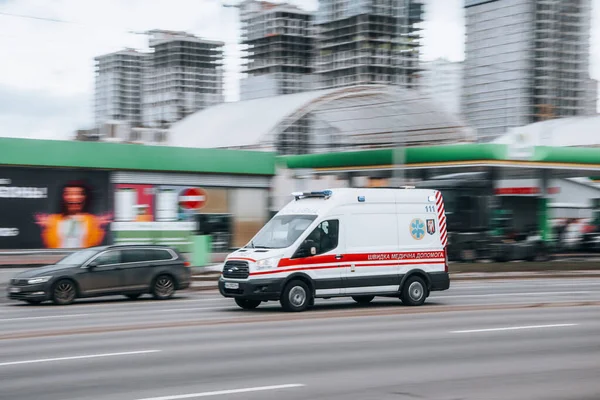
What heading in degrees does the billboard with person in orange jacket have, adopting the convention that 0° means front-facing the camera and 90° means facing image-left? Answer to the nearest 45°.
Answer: approximately 0°

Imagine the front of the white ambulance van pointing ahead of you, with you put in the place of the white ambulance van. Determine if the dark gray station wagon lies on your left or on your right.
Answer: on your right

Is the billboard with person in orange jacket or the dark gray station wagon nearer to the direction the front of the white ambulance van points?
the dark gray station wagon

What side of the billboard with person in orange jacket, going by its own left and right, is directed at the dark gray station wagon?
front

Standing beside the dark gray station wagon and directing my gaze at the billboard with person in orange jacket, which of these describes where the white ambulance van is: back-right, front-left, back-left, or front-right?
back-right

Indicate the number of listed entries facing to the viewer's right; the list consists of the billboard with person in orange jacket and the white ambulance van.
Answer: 0

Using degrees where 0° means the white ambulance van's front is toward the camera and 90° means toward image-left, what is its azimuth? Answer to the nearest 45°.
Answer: approximately 45°

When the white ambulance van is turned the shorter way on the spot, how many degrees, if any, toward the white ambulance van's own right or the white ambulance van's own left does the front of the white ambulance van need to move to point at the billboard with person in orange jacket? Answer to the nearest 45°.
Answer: approximately 90° to the white ambulance van's own right

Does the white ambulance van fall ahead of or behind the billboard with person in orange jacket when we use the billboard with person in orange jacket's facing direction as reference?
ahead
